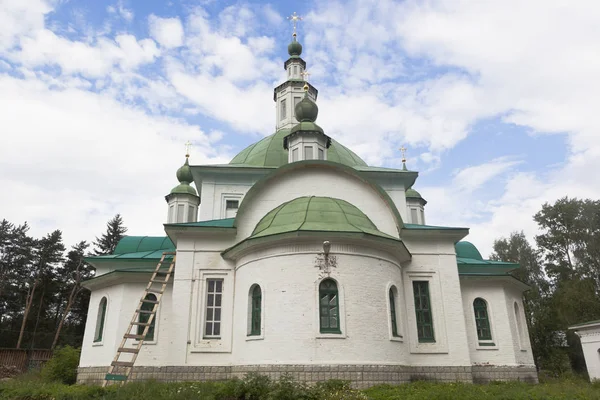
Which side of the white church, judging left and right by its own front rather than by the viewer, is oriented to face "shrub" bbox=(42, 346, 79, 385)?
left

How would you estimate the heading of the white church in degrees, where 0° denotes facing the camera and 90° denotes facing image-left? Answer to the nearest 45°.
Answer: approximately 180°

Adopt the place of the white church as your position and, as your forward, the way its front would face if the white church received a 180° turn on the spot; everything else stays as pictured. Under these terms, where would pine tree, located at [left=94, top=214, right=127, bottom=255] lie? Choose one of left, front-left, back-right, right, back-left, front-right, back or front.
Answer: back-right
